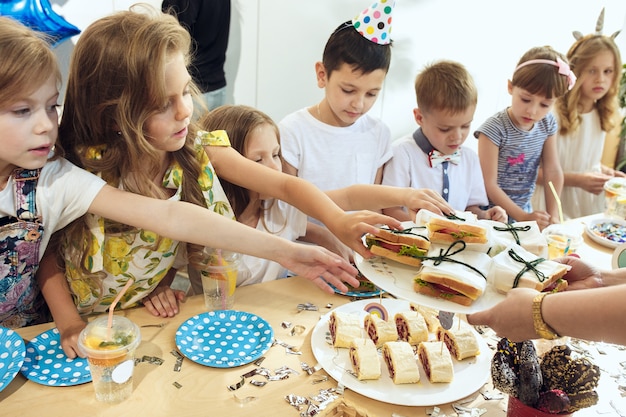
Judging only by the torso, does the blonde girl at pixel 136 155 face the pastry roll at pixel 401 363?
yes

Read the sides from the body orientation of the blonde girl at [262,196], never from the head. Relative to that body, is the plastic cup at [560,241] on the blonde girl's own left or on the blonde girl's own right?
on the blonde girl's own left

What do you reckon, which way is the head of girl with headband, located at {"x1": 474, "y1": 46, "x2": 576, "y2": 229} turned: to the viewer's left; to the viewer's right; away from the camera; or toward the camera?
toward the camera

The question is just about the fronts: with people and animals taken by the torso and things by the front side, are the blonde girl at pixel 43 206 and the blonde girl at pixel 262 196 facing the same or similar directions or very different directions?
same or similar directions

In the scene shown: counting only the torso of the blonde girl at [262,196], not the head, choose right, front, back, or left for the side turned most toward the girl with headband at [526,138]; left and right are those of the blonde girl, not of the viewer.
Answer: left

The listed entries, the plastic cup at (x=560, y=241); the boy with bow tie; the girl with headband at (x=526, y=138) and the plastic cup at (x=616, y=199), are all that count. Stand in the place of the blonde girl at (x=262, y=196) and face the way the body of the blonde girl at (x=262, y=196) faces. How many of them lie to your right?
0

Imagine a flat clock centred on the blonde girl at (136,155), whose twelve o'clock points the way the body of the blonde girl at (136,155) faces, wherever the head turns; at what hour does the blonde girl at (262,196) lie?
the blonde girl at (262,196) is roughly at 9 o'clock from the blonde girl at (136,155).

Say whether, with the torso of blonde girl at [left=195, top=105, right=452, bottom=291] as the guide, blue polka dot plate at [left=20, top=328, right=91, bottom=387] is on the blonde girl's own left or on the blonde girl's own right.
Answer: on the blonde girl's own right

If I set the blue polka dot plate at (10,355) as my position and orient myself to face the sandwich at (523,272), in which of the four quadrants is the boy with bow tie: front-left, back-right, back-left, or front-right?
front-left

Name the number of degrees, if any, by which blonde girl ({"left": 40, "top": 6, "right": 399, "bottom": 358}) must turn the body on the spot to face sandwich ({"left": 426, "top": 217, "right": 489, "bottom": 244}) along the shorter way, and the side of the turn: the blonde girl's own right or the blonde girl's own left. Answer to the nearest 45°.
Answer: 0° — they already face it

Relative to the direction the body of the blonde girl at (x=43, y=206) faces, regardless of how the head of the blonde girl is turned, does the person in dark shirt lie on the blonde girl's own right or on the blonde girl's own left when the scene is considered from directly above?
on the blonde girl's own left

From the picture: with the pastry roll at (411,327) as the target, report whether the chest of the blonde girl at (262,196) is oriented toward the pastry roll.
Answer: yes

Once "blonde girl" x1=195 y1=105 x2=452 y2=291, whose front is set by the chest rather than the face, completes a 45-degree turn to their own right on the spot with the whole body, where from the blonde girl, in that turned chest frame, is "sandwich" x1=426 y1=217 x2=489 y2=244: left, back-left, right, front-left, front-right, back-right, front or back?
front-left

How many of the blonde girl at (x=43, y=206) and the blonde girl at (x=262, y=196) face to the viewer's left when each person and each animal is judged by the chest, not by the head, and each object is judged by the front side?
0

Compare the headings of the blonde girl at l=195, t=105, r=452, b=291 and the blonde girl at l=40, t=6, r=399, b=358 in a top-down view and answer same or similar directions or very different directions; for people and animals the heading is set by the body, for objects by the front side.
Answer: same or similar directions

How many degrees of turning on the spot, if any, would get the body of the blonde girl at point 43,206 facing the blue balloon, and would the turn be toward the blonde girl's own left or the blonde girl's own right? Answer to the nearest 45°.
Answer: approximately 135° to the blonde girl's own left

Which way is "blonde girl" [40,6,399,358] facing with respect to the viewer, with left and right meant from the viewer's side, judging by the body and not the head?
facing the viewer and to the right of the viewer
